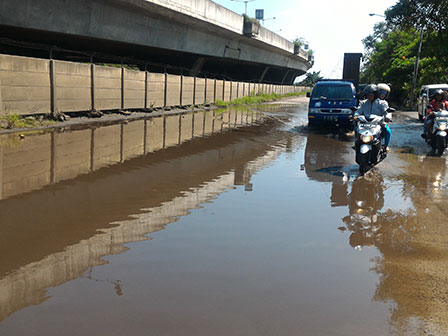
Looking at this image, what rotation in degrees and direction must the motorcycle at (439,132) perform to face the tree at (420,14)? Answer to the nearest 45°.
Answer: approximately 180°

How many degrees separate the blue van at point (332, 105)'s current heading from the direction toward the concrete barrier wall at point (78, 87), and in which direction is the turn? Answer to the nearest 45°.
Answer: approximately 90° to its right

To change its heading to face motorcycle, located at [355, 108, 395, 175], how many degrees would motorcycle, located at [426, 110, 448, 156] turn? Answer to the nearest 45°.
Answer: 0° — it already faces it

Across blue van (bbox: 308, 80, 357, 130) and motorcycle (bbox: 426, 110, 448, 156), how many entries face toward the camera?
2

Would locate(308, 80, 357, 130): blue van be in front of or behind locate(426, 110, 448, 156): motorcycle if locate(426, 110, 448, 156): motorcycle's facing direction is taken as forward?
behind

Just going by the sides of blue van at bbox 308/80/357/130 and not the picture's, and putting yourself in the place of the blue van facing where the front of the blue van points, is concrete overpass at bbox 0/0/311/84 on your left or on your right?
on your right

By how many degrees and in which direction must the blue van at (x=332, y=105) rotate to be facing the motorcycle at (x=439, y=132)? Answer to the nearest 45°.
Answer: approximately 45° to its left
